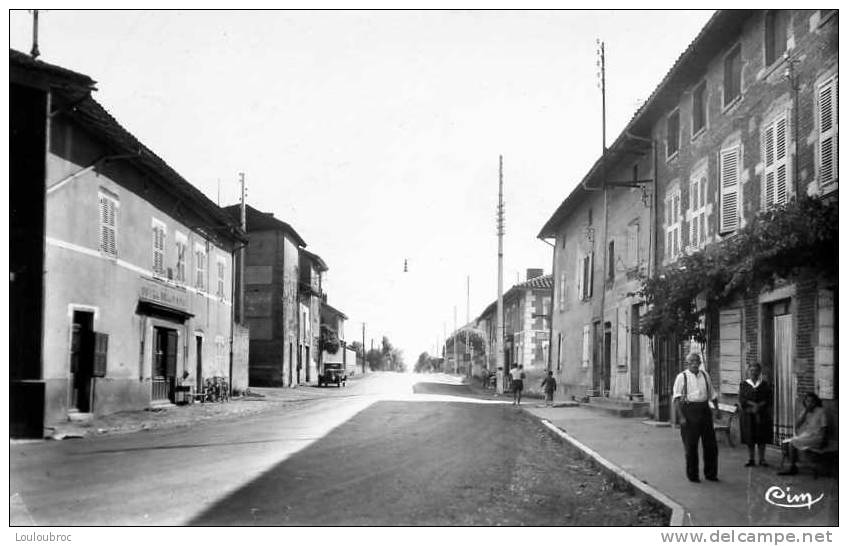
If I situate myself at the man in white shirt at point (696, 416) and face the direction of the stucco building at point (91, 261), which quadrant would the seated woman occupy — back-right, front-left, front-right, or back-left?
back-right

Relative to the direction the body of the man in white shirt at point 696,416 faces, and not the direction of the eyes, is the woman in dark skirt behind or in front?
behind

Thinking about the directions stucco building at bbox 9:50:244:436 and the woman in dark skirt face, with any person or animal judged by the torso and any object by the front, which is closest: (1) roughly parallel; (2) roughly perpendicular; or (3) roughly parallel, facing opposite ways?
roughly perpendicular

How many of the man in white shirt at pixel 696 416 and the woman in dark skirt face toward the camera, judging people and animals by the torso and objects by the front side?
2

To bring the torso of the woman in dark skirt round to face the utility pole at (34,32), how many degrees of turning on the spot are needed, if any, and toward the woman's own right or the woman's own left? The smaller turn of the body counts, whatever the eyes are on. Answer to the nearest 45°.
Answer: approximately 45° to the woman's own right

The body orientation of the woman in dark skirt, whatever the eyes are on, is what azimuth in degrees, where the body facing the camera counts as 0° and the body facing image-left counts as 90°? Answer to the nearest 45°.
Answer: approximately 0°

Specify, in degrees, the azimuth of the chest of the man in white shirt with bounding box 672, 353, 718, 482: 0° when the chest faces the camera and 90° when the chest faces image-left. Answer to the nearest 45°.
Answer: approximately 0°

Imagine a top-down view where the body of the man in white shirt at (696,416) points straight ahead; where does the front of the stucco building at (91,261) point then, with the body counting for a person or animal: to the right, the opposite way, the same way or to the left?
to the left
